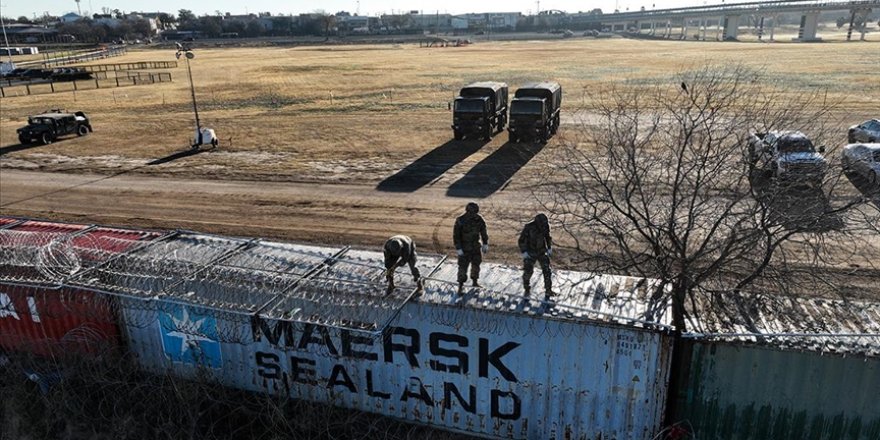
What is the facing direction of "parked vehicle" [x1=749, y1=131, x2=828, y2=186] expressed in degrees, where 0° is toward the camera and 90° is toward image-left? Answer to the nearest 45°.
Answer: approximately 315°

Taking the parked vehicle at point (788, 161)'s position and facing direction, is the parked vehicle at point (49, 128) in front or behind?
behind

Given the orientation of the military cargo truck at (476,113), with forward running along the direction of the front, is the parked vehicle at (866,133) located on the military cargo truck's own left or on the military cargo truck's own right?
on the military cargo truck's own left

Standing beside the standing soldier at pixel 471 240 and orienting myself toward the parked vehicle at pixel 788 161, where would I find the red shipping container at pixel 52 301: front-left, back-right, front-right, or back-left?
back-left

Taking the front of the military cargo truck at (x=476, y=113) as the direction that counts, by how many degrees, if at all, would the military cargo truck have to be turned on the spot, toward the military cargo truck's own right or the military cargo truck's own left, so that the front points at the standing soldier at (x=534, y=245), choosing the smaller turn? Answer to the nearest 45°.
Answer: approximately 45° to the military cargo truck's own left

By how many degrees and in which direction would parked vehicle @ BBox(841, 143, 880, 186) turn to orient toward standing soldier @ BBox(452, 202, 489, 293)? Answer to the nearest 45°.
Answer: approximately 45° to its right
